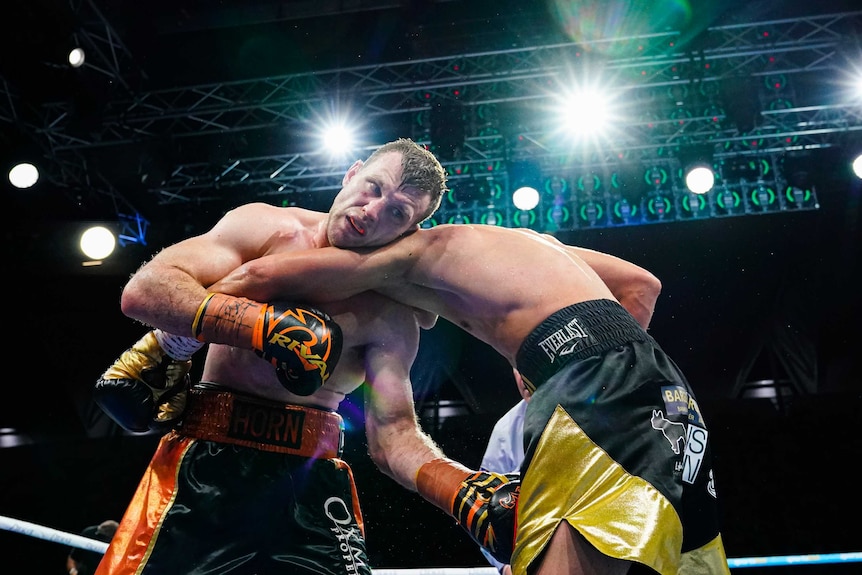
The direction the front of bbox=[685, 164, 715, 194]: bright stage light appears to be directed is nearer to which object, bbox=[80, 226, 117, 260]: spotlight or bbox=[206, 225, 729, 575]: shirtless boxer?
the shirtless boxer

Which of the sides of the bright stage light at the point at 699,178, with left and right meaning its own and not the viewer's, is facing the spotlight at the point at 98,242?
right

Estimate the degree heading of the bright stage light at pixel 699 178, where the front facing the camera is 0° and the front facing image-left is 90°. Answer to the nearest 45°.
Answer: approximately 0°

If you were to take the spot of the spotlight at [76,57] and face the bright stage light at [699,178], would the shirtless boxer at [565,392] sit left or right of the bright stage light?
right

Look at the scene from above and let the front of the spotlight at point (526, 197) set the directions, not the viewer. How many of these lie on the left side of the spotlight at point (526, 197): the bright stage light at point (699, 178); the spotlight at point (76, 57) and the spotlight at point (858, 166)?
2

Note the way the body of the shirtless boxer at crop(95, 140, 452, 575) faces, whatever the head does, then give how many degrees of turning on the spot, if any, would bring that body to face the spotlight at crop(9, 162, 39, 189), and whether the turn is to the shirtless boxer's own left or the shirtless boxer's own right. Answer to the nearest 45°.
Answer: approximately 135° to the shirtless boxer's own right

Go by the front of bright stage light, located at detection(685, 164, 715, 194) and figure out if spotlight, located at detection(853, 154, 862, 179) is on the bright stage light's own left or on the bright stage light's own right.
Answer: on the bright stage light's own left
